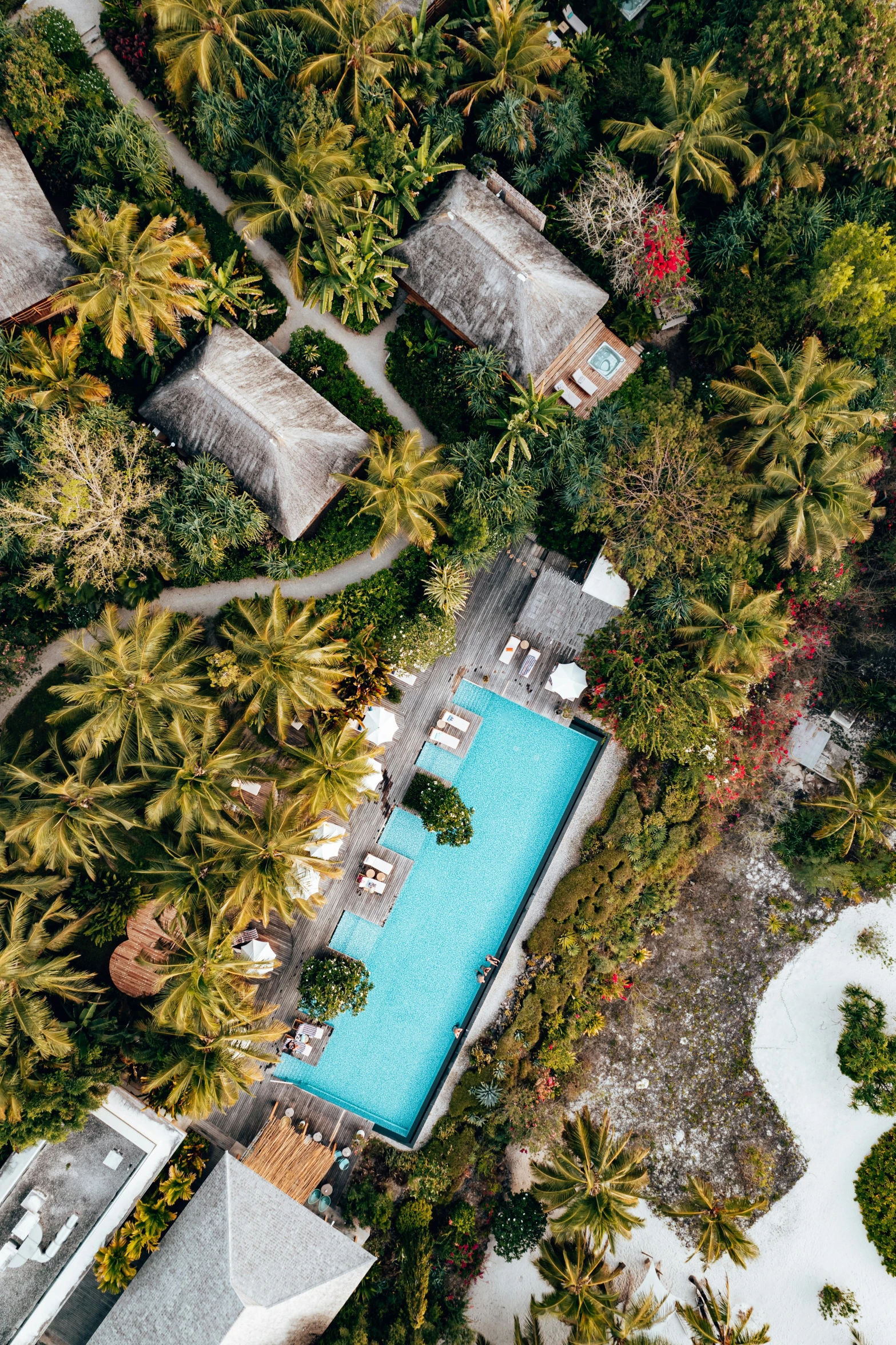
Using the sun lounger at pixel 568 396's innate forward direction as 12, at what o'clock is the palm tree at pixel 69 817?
The palm tree is roughly at 2 o'clock from the sun lounger.

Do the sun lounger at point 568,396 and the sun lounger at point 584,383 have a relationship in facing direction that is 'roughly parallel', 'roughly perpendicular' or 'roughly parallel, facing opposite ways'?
roughly parallel

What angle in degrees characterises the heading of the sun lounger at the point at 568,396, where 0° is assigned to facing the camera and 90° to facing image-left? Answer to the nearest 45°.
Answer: approximately 315°

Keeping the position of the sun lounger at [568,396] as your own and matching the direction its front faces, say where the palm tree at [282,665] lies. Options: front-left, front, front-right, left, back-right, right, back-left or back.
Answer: front-right

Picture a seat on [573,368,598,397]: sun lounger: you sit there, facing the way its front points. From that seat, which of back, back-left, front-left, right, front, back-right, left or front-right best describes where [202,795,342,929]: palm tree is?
front-right

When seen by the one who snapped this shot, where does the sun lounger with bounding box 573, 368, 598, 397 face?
facing the viewer and to the right of the viewer

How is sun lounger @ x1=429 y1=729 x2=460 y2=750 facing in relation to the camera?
to the viewer's right

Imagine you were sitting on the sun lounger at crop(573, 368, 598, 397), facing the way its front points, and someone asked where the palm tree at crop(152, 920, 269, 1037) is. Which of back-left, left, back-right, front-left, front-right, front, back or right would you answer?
front-right

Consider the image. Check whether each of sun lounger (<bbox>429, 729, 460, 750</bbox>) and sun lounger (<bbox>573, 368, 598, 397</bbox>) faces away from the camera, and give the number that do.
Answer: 0
